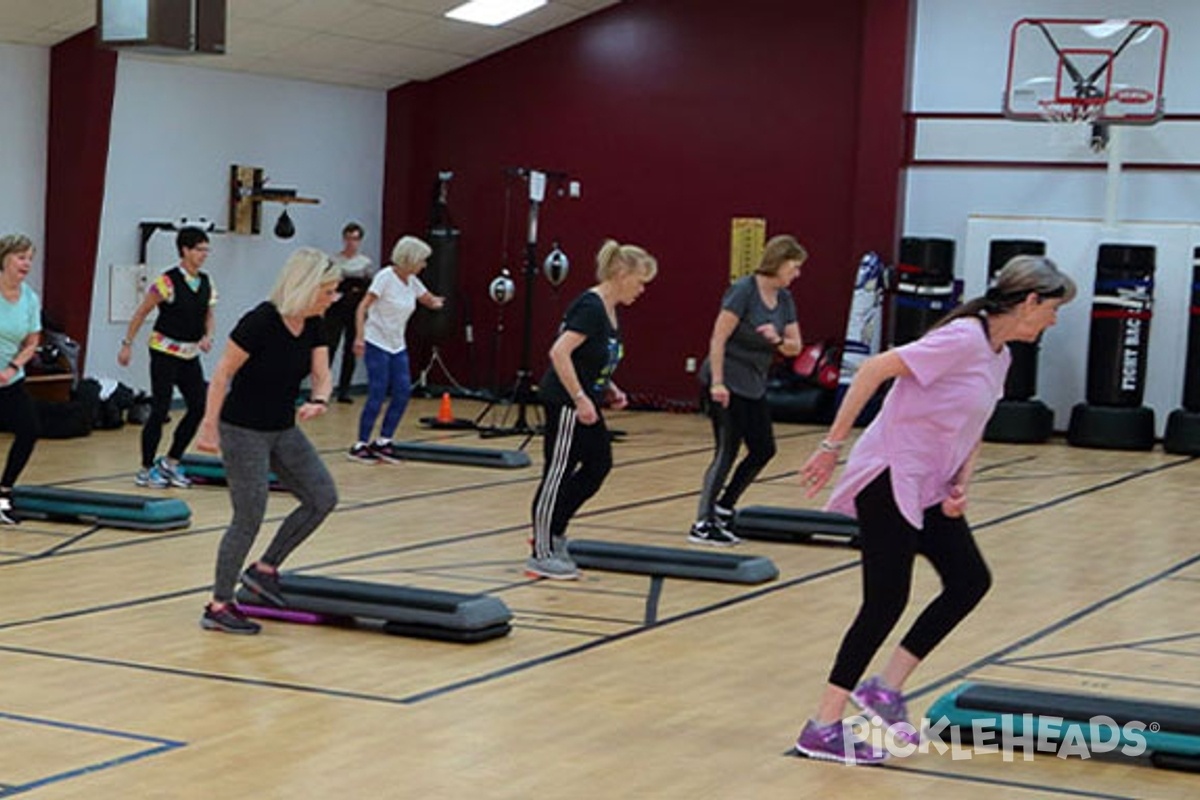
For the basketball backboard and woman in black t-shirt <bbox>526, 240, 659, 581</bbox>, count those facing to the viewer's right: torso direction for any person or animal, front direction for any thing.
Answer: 1

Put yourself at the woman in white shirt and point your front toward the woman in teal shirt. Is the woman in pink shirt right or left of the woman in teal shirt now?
left

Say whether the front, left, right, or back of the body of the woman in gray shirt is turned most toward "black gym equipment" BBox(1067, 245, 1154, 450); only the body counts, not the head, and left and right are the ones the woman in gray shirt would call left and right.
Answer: left

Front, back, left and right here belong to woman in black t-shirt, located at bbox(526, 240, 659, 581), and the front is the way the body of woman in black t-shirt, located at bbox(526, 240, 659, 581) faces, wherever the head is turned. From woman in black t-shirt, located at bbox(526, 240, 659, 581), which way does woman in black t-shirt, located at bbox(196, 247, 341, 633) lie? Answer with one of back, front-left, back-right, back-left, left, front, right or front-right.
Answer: back-right

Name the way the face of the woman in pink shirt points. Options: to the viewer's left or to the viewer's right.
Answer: to the viewer's right

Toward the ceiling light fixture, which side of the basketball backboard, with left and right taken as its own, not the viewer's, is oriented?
right

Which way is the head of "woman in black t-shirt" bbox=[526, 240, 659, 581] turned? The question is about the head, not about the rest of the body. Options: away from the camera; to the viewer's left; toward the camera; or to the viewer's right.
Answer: to the viewer's right

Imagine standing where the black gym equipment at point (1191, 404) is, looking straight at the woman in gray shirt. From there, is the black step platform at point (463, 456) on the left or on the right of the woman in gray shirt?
right

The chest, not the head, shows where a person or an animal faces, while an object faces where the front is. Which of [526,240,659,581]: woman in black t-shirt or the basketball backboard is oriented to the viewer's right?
the woman in black t-shirt

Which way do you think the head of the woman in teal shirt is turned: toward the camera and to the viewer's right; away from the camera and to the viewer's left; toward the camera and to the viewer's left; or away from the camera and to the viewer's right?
toward the camera and to the viewer's right

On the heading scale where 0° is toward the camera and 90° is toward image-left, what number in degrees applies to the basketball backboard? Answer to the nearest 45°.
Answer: approximately 0°

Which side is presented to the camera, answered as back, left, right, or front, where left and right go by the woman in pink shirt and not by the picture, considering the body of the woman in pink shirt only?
right

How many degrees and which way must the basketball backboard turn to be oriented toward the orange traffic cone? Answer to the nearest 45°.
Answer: approximately 90° to its right
